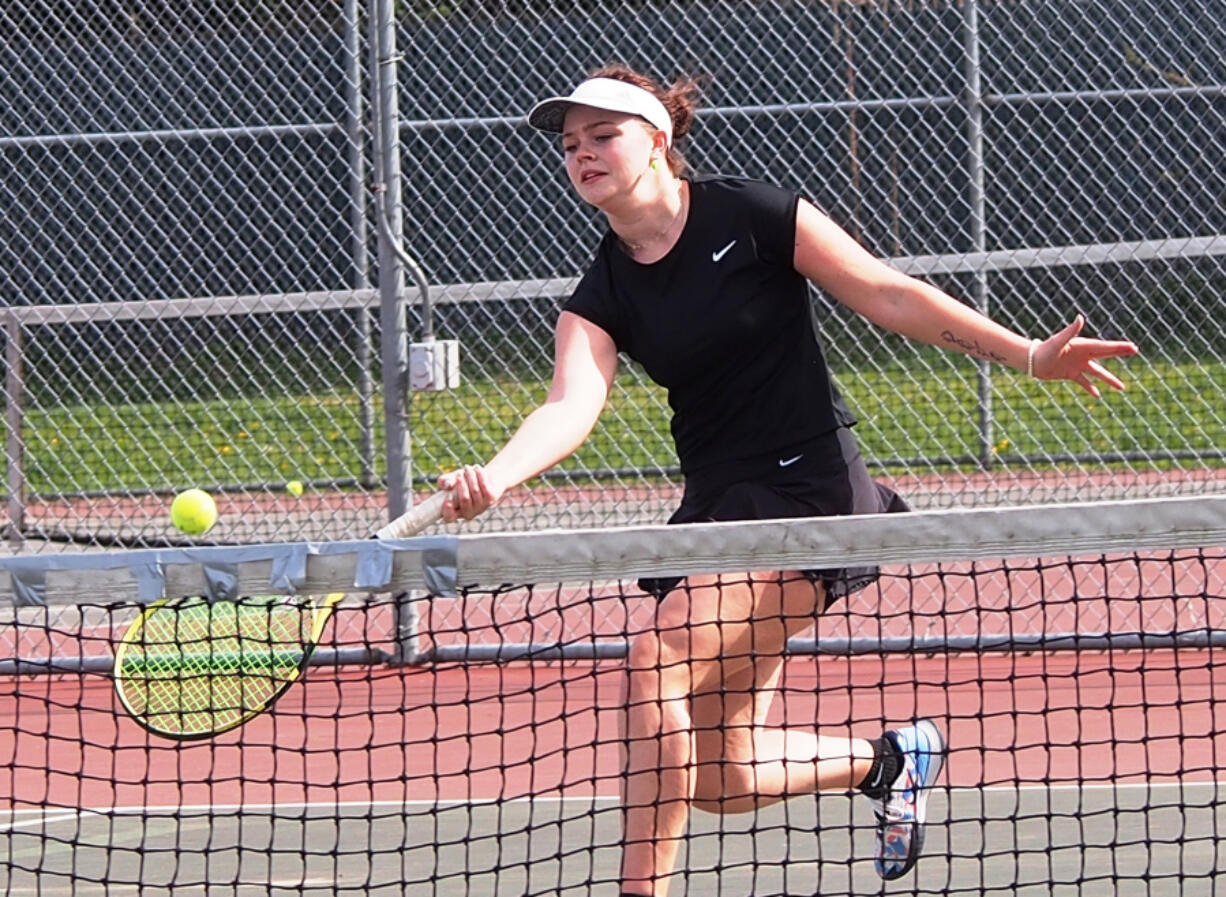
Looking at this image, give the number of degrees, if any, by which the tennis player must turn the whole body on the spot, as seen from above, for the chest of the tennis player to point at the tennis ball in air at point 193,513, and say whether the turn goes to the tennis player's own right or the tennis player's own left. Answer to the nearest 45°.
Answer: approximately 90° to the tennis player's own right

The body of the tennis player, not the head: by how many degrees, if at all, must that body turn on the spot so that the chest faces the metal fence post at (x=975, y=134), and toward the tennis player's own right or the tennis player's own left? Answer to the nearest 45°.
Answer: approximately 135° to the tennis player's own right

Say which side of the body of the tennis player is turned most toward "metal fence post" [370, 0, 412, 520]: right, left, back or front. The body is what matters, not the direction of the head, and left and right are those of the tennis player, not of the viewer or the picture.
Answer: right

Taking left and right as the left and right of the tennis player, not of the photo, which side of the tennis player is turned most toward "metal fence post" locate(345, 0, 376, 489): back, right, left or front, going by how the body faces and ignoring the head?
right

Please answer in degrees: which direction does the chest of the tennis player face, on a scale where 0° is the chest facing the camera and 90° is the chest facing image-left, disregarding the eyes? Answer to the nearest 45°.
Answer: approximately 45°
